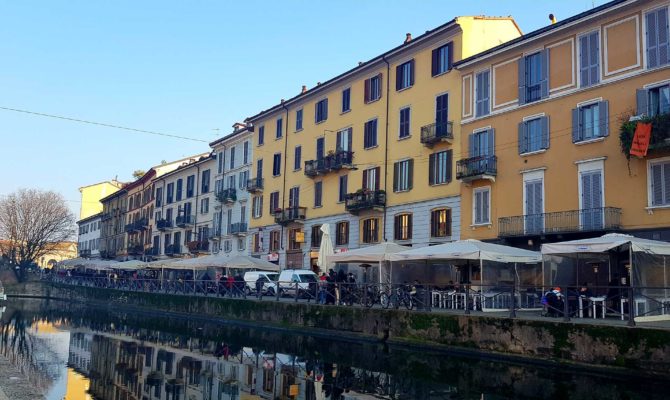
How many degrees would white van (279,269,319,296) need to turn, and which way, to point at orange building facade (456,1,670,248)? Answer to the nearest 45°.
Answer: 0° — it already faces it

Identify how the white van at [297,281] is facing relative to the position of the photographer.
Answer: facing the viewer and to the right of the viewer

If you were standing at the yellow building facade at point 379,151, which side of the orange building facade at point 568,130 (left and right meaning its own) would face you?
right

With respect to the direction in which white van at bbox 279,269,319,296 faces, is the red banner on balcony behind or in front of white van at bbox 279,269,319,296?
in front

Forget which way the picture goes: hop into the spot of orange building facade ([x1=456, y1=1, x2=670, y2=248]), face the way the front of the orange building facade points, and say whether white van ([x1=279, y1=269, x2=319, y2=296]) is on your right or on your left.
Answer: on your right

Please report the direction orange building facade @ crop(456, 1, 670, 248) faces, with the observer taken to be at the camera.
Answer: facing the viewer and to the left of the viewer

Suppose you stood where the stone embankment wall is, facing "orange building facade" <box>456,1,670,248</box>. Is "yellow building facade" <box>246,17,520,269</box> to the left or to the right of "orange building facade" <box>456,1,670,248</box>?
left

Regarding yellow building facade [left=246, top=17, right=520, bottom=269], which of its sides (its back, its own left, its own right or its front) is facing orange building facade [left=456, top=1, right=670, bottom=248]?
left

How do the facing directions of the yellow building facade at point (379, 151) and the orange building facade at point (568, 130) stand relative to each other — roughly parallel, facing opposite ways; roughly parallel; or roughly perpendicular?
roughly parallel

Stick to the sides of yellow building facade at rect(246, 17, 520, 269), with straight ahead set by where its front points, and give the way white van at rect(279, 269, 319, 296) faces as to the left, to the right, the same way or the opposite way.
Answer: to the left

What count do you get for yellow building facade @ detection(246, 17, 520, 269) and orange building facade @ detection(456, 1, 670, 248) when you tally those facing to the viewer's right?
0
